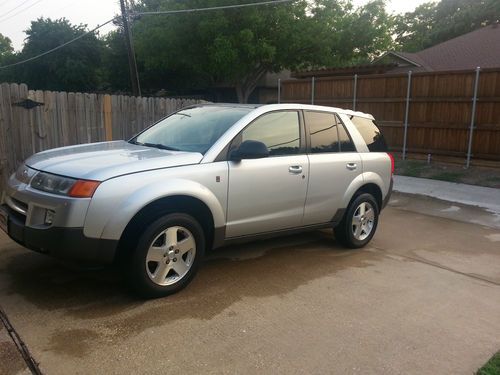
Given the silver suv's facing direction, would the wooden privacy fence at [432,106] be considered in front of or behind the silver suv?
behind

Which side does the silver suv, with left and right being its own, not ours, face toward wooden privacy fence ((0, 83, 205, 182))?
right

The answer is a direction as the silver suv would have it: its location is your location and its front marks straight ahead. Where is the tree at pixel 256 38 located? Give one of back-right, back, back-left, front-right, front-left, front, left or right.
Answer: back-right

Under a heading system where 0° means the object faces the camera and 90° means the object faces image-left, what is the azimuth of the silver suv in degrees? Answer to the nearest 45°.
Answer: approximately 45°

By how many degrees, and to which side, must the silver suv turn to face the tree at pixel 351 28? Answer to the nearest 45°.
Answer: approximately 135° to its right

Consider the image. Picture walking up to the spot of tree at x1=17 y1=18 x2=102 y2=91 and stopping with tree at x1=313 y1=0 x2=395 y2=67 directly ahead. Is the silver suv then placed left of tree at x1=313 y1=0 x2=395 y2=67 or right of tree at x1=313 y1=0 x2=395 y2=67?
right

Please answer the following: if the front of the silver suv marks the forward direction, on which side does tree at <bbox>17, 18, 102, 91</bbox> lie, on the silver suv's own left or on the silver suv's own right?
on the silver suv's own right

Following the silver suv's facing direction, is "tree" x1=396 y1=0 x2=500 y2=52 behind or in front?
behind
